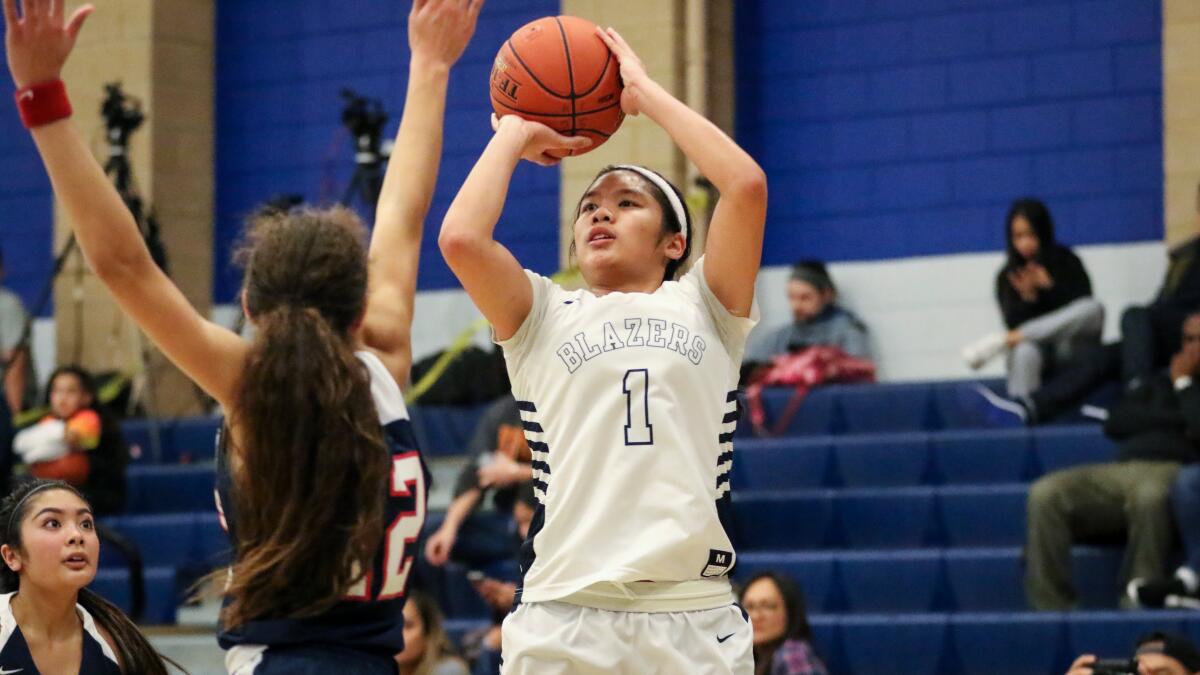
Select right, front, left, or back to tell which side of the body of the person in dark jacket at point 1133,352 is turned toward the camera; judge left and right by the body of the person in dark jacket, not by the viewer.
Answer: left

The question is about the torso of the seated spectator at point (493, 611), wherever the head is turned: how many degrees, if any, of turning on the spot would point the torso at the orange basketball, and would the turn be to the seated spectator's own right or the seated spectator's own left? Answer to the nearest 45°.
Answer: approximately 45° to the seated spectator's own left

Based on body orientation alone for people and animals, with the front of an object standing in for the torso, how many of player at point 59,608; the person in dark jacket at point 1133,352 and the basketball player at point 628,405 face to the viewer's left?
1

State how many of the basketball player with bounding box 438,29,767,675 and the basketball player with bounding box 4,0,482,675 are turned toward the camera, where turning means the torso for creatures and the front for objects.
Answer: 1

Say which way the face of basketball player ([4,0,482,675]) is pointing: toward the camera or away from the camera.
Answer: away from the camera

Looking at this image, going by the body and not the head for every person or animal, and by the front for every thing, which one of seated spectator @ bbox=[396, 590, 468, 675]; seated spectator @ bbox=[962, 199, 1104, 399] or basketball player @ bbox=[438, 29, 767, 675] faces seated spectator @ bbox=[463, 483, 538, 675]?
seated spectator @ bbox=[962, 199, 1104, 399]

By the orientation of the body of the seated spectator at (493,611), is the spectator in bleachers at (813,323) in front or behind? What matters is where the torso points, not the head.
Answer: behind

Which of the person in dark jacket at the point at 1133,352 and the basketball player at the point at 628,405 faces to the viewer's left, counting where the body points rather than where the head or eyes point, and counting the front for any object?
the person in dark jacket

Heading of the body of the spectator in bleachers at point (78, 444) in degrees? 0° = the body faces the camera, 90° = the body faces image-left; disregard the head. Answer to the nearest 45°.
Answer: approximately 45°

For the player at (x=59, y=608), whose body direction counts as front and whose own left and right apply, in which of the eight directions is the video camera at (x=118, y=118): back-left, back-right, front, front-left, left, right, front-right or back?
back-left
